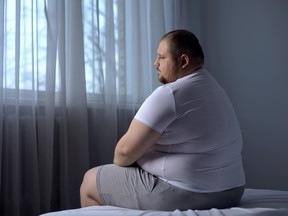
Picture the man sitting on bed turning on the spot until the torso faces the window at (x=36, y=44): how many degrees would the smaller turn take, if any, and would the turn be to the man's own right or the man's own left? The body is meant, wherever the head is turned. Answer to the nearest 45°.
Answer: approximately 45° to the man's own right

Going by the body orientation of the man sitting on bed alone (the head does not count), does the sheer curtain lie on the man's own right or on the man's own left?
on the man's own right

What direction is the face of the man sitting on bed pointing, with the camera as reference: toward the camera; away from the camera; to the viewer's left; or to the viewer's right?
to the viewer's left

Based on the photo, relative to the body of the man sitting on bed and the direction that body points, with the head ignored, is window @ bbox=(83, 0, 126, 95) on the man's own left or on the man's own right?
on the man's own right

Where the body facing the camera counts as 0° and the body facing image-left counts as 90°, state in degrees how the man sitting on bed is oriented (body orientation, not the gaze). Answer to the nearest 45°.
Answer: approximately 90°
